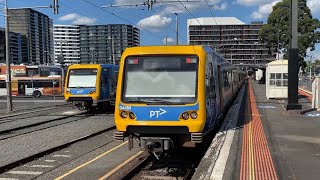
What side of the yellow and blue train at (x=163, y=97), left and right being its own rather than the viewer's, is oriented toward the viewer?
front

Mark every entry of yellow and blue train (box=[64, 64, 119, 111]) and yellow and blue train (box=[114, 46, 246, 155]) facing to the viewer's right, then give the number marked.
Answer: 0

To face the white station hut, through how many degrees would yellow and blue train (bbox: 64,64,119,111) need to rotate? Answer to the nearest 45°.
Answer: approximately 135° to its left

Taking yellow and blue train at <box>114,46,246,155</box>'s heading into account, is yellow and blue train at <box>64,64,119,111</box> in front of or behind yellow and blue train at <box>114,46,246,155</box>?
behind

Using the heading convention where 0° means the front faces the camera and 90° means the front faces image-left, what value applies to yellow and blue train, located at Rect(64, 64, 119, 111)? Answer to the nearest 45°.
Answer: approximately 45°

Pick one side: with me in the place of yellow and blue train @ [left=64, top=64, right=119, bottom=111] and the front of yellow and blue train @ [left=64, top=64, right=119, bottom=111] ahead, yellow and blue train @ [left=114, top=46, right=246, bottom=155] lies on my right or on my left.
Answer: on my left

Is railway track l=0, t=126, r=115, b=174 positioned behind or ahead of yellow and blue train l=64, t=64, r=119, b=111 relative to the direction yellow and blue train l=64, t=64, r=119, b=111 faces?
ahead
